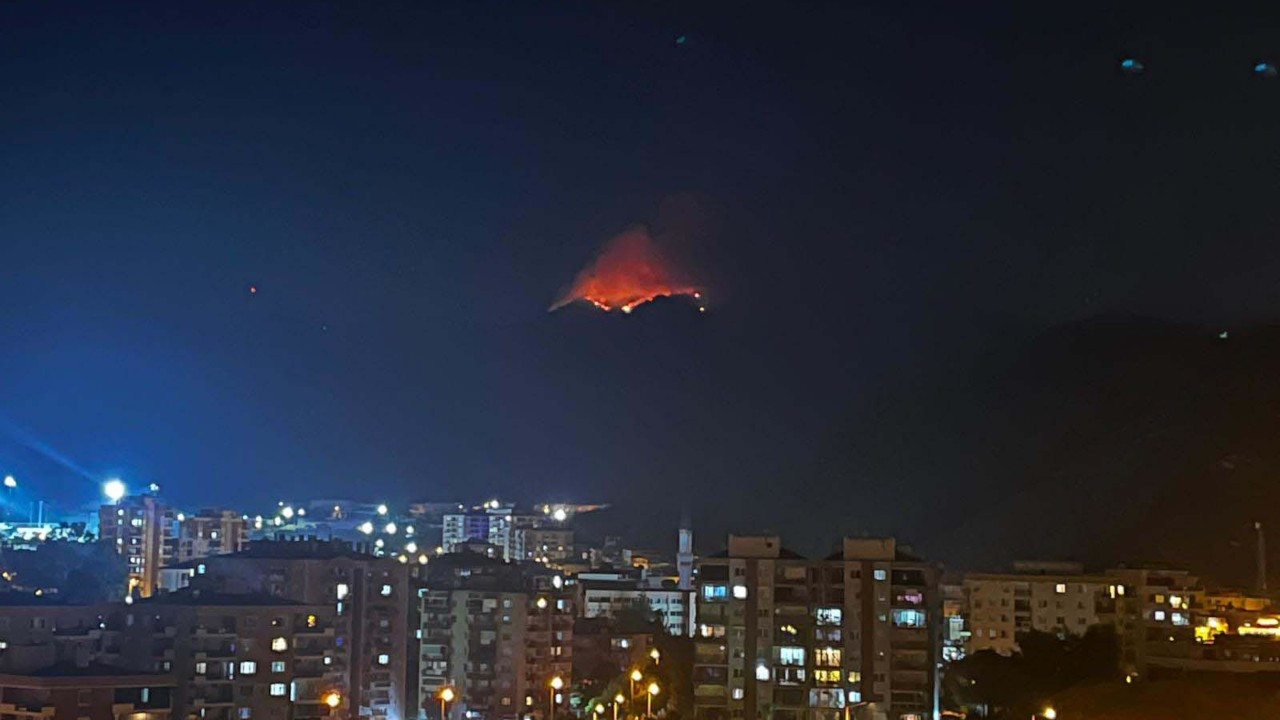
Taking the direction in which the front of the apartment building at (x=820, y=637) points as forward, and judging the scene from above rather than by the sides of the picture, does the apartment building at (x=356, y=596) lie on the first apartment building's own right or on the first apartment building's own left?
on the first apartment building's own right

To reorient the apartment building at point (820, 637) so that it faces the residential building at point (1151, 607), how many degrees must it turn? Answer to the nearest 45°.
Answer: approximately 135° to its left

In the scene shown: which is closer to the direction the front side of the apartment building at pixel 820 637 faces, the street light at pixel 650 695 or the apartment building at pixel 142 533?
the street light

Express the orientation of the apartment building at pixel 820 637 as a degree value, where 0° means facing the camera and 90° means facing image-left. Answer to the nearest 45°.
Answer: approximately 0°

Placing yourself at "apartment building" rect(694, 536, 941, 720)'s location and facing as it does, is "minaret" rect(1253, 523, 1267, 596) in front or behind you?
behind

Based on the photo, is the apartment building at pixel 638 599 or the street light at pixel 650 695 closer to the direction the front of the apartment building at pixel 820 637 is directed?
the street light

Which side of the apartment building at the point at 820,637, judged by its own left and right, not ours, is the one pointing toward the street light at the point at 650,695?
right

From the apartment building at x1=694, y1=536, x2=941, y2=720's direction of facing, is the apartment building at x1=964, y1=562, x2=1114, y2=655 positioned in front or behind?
behind
